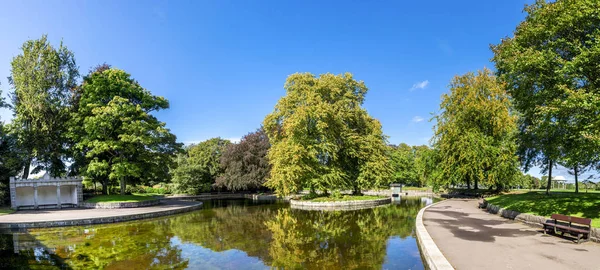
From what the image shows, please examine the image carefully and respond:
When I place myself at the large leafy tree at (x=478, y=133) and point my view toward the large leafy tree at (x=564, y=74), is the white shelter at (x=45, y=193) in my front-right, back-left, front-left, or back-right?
front-right

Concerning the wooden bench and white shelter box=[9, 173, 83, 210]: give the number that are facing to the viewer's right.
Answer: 0

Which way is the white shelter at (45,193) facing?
toward the camera

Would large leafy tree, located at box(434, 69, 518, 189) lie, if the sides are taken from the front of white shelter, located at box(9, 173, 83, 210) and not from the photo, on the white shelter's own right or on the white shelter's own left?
on the white shelter's own left

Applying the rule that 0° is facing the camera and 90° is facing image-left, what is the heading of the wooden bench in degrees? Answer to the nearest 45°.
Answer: approximately 45°

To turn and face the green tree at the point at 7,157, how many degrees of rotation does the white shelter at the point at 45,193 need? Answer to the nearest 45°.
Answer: approximately 135° to its right
